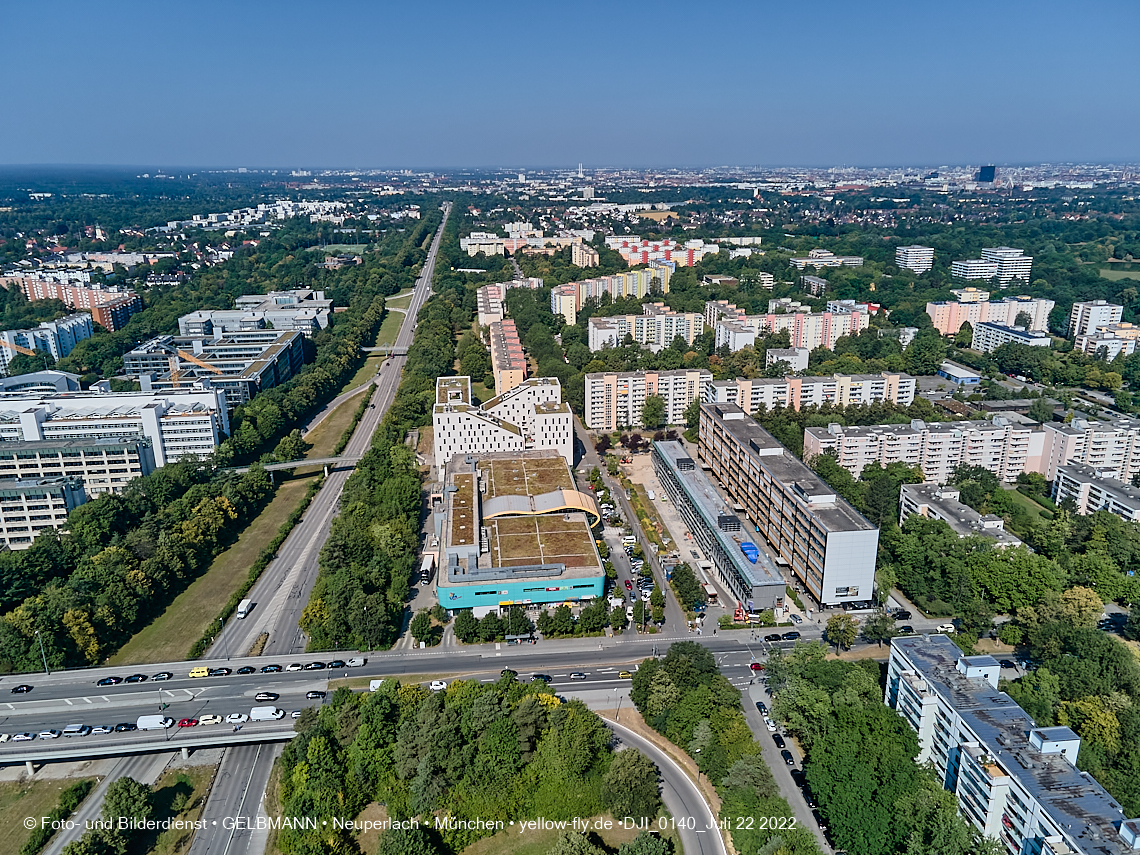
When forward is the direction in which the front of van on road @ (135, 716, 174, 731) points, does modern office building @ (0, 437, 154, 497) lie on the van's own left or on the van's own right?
on the van's own left

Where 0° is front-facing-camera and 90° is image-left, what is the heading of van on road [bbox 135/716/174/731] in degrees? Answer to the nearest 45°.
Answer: approximately 270°

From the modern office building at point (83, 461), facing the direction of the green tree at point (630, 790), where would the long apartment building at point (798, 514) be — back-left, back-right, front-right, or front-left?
front-left

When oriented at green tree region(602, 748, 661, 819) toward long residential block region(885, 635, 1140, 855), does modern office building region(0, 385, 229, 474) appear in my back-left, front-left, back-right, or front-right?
back-left

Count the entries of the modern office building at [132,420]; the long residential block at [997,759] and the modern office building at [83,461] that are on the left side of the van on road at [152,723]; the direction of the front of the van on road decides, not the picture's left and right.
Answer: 2

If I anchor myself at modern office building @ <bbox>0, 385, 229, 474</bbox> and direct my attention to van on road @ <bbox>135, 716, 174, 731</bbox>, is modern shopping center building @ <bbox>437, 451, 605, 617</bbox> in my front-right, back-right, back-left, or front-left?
front-left

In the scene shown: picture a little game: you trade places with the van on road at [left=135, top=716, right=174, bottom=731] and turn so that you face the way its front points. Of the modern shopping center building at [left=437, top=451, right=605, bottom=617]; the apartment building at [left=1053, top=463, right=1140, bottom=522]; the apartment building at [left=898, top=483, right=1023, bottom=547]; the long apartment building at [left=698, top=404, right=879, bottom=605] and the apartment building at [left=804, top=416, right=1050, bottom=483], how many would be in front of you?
5

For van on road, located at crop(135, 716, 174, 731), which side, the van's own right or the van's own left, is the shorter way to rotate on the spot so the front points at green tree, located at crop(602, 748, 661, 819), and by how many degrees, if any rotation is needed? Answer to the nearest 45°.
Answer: approximately 45° to the van's own right

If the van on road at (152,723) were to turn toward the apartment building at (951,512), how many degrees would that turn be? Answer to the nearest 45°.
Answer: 0° — it already faces it

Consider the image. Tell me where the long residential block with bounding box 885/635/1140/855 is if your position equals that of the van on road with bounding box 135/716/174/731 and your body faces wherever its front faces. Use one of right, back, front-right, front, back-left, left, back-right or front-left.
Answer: front-right

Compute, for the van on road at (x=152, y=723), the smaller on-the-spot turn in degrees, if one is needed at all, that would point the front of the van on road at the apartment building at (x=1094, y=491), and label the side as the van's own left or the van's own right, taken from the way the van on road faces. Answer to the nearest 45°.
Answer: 0° — it already faces it

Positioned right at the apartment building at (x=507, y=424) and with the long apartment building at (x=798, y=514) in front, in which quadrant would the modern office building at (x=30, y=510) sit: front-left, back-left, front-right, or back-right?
back-right

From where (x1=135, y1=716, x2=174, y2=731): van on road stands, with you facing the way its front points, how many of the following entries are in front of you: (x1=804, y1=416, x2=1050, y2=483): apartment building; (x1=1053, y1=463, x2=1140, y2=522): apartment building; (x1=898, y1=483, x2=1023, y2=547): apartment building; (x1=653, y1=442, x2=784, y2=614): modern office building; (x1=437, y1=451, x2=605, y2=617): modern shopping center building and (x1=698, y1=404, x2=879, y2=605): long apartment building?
6

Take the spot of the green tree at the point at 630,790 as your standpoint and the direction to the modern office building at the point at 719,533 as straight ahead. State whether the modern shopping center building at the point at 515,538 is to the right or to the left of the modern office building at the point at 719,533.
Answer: left

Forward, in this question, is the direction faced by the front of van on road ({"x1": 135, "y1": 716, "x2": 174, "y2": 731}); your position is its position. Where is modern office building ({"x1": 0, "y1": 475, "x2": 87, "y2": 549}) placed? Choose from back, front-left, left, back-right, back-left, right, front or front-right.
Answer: left

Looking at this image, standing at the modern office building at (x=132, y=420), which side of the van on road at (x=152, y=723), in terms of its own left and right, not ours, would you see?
left

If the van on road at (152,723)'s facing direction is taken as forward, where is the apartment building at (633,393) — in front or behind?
in front

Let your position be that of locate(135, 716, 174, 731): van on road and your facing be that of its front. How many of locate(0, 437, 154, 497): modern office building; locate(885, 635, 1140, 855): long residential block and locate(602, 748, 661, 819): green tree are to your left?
1

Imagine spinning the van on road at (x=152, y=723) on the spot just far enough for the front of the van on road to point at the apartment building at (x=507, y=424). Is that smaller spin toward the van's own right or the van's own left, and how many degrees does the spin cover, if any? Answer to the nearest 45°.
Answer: approximately 45° to the van's own left
